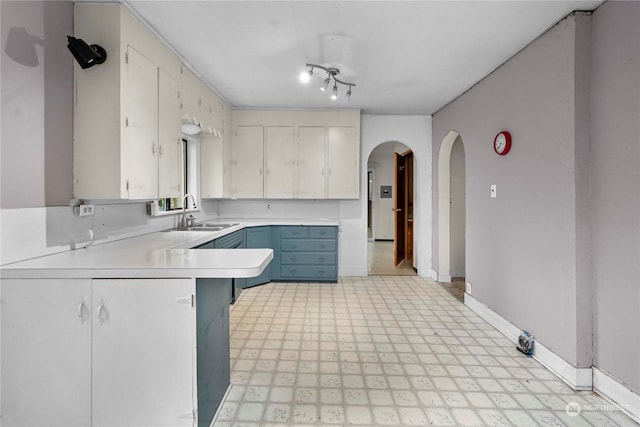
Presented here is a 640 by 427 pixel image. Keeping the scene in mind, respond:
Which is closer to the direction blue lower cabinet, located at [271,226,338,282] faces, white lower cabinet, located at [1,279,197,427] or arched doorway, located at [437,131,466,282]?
the white lower cabinet

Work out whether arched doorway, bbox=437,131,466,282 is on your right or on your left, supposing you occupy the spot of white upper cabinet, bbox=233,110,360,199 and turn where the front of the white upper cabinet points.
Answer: on your left

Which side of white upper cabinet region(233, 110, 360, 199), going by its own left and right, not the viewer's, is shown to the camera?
front

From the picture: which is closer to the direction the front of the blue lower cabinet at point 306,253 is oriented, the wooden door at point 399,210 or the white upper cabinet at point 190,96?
the white upper cabinet

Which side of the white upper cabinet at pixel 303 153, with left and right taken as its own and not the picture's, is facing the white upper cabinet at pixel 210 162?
right

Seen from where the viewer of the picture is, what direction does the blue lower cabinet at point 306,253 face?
facing the viewer

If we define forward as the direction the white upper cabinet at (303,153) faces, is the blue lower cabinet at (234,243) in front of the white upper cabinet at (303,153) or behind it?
in front

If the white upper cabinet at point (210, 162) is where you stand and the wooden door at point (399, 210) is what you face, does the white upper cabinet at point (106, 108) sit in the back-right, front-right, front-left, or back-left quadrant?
back-right

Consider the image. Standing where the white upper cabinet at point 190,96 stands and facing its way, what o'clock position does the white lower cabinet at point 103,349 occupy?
The white lower cabinet is roughly at 2 o'clock from the white upper cabinet.

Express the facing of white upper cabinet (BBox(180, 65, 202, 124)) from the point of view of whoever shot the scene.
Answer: facing the viewer and to the right of the viewer

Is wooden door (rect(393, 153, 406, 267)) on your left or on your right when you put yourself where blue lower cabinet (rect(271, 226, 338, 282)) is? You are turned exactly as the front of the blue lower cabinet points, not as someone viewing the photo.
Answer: on your left

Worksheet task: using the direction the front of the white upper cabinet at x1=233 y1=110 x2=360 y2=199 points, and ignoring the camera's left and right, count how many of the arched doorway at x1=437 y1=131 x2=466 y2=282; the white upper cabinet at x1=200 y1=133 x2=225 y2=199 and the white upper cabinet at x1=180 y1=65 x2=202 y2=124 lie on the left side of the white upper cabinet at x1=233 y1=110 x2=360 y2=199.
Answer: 1

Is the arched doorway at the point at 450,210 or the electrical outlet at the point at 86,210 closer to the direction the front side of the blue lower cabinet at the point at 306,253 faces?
the electrical outlet

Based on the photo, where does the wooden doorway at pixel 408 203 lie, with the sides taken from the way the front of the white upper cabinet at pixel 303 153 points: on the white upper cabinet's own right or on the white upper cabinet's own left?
on the white upper cabinet's own left

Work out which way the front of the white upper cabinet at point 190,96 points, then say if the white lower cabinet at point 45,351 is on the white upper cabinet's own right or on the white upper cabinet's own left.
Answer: on the white upper cabinet's own right

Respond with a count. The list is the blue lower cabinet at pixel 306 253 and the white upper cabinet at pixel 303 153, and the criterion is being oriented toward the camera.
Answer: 2
